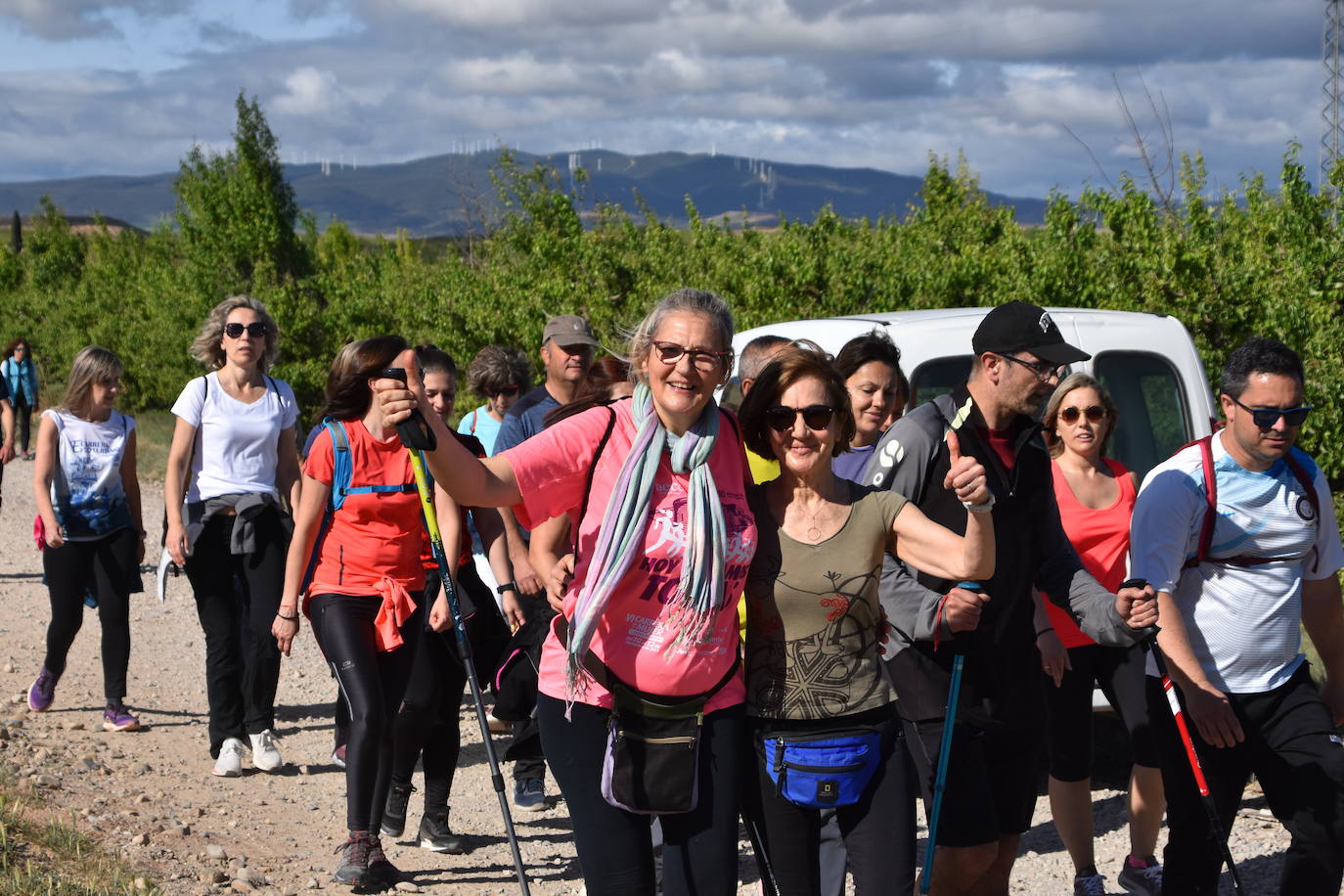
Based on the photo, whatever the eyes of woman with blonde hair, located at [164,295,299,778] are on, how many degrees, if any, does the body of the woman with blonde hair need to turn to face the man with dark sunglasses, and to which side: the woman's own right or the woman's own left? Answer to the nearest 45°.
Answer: approximately 45° to the woman's own left

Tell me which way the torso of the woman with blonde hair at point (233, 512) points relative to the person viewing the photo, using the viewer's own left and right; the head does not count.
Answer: facing the viewer

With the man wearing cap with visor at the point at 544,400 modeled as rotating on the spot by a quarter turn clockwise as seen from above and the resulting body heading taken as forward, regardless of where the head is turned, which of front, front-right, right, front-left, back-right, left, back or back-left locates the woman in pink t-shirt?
front-left

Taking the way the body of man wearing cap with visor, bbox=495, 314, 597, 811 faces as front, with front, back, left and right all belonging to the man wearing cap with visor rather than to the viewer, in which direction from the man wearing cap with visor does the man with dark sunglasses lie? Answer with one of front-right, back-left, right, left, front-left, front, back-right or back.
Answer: front

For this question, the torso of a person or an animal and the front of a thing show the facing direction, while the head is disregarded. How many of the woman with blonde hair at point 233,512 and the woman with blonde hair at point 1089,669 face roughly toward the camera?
2

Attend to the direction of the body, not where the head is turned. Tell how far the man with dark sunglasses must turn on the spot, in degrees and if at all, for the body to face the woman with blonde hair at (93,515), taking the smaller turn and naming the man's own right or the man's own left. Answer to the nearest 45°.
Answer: approximately 135° to the man's own right

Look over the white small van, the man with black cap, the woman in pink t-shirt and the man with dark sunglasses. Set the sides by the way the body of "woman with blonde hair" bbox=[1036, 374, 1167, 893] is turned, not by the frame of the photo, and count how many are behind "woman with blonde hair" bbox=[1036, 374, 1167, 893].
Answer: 1

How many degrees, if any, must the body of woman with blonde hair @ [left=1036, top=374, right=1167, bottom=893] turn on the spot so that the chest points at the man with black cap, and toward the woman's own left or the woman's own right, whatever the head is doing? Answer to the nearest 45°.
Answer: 0° — they already face them

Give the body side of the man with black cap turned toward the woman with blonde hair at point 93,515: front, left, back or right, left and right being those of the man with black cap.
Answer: back

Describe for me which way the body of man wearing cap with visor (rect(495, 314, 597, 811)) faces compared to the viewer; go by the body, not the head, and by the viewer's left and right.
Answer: facing the viewer and to the right of the viewer
